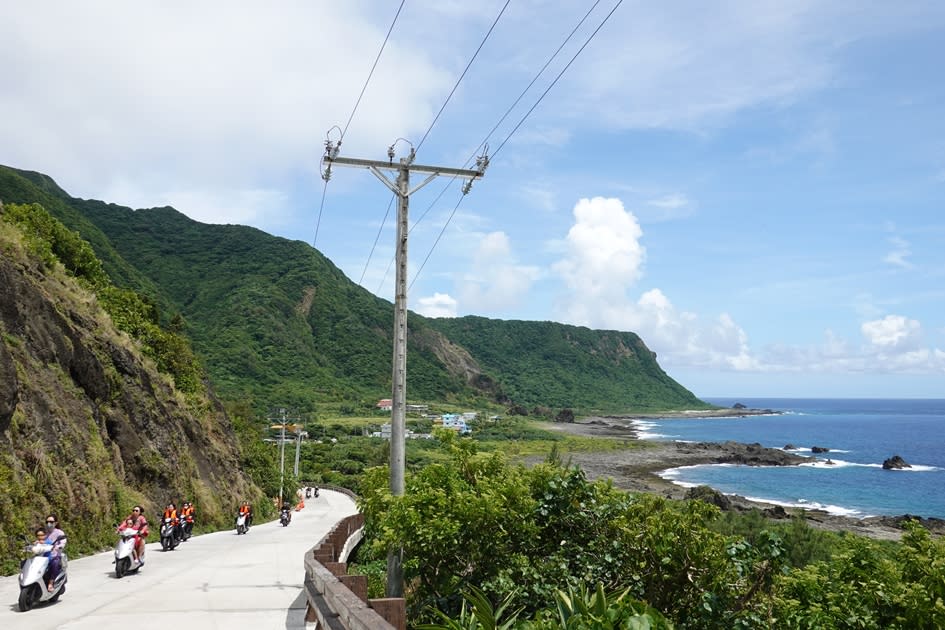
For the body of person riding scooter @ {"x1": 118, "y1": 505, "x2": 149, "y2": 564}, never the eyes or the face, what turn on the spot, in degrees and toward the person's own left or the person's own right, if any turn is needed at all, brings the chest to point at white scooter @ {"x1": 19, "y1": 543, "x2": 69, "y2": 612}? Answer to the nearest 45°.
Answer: approximately 45° to the person's own left

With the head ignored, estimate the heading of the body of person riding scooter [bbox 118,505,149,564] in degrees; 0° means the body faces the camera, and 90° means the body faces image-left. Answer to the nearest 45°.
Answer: approximately 45°

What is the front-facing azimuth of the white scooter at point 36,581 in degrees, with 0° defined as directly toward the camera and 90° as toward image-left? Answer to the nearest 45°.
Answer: approximately 45°

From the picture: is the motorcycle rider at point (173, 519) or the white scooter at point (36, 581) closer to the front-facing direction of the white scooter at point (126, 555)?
the white scooter

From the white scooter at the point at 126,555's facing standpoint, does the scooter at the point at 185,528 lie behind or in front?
behind

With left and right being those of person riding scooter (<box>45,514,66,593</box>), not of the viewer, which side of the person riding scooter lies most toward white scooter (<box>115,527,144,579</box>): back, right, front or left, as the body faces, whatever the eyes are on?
back

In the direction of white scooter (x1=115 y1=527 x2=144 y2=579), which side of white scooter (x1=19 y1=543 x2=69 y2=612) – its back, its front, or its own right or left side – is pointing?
back

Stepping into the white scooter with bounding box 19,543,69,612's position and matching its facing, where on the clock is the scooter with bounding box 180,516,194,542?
The scooter is roughly at 5 o'clock from the white scooter.

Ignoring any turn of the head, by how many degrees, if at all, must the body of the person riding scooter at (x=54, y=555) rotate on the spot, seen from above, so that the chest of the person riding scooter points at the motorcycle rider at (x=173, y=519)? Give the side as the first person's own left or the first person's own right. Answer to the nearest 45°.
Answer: approximately 135° to the first person's own right

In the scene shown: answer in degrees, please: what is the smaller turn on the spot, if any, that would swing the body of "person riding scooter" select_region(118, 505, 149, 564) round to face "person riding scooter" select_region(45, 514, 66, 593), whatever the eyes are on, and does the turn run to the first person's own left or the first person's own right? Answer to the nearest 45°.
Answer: approximately 45° to the first person's own left
